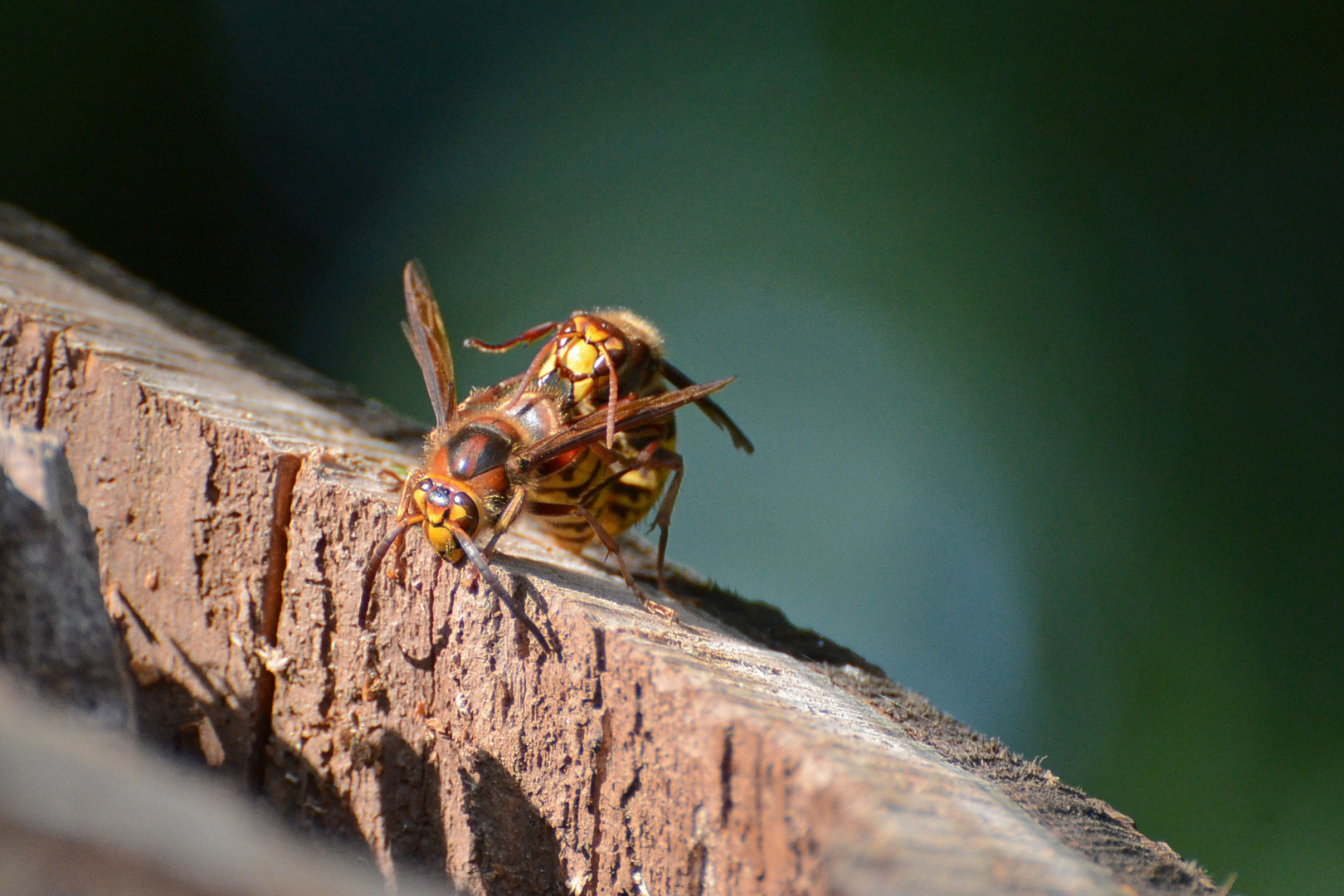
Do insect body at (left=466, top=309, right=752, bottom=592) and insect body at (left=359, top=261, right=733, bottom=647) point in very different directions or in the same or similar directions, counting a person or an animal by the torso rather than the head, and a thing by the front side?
same or similar directions

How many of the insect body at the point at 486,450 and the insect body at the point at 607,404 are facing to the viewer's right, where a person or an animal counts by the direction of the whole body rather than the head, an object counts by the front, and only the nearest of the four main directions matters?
0

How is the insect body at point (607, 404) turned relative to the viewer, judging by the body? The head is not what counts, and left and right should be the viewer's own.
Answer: facing the viewer and to the left of the viewer
